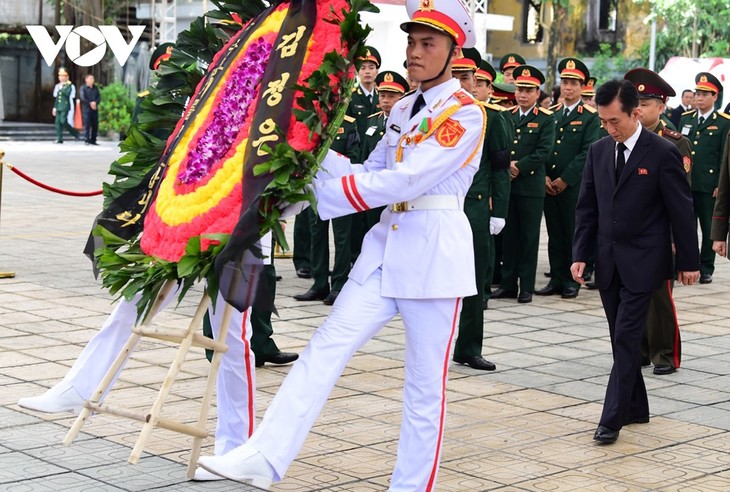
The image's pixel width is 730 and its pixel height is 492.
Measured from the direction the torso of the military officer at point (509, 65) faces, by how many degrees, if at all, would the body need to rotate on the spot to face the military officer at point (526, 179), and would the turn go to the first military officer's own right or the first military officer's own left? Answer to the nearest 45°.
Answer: approximately 45° to the first military officer's own left

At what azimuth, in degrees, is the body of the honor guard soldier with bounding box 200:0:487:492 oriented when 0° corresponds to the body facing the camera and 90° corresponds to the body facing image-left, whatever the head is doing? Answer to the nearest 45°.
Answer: approximately 45°

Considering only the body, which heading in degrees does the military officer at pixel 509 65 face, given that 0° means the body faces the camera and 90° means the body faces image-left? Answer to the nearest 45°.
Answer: approximately 45°

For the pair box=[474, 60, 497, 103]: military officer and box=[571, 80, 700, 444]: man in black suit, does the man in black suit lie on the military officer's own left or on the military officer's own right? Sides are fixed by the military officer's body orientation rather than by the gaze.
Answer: on the military officer's own left
